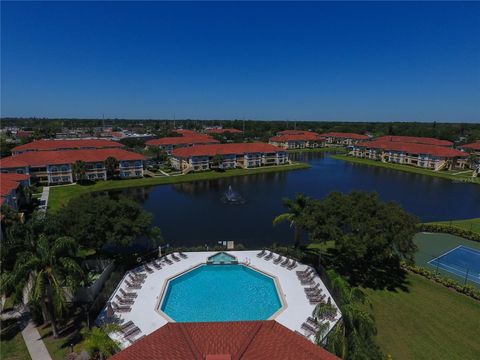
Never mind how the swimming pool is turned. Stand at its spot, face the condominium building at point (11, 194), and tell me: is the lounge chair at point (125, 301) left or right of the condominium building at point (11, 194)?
left

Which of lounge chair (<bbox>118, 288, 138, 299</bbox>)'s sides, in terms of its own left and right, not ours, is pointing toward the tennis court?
front

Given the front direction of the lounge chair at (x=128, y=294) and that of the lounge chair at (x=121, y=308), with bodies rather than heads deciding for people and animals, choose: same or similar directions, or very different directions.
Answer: same or similar directions

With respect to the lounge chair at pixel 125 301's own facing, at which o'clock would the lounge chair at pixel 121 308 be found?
the lounge chair at pixel 121 308 is roughly at 4 o'clock from the lounge chair at pixel 125 301.

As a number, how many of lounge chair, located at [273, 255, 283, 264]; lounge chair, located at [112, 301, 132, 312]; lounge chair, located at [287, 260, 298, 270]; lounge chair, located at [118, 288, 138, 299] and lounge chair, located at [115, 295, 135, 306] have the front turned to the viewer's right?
3

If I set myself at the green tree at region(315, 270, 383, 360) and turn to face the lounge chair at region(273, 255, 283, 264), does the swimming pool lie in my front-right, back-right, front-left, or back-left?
front-left

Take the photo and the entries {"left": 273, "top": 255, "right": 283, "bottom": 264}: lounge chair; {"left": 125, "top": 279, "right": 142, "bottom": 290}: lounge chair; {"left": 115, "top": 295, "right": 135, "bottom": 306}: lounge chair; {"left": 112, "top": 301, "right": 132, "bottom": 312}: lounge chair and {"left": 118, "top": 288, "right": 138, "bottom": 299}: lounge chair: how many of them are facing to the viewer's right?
4

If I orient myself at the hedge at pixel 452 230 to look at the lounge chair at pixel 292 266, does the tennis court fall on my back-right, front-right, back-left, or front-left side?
front-left

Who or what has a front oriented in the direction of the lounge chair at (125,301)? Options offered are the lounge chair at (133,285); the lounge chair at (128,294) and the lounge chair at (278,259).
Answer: the lounge chair at (278,259)

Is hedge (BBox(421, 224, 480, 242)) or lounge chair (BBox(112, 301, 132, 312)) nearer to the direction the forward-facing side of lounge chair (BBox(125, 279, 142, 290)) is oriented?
the hedge

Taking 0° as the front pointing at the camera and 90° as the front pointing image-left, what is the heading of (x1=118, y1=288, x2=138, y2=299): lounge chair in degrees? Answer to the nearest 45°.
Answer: approximately 270°

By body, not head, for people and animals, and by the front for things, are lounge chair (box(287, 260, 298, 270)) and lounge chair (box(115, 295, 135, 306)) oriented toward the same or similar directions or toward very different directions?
very different directions

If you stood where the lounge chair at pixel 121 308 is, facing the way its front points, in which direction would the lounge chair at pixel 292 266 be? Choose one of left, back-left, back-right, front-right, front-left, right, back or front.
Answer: front

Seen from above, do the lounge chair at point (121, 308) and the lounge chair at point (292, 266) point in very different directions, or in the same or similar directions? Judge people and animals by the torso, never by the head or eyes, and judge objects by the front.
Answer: very different directions

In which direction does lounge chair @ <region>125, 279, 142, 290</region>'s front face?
to the viewer's right

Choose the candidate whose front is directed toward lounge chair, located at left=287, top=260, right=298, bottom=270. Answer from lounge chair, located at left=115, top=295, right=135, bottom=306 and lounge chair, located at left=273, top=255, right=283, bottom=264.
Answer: lounge chair, located at left=115, top=295, right=135, bottom=306

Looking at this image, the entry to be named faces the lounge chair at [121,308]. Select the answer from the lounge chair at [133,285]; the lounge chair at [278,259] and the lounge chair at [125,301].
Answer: the lounge chair at [278,259]

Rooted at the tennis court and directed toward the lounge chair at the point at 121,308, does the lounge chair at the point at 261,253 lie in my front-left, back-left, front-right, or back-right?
front-right

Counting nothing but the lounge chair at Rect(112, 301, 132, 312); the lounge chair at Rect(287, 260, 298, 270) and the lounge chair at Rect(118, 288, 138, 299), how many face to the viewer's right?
2

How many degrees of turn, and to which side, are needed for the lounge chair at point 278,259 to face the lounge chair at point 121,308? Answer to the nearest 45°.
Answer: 0° — it already faces it

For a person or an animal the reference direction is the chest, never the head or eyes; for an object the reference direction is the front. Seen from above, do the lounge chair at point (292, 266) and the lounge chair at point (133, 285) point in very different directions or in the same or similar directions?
very different directions

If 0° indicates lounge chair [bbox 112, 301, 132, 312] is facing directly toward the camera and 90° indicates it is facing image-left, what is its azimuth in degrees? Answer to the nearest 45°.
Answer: approximately 270°

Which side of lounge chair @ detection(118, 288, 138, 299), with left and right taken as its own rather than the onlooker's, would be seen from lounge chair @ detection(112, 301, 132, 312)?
right
